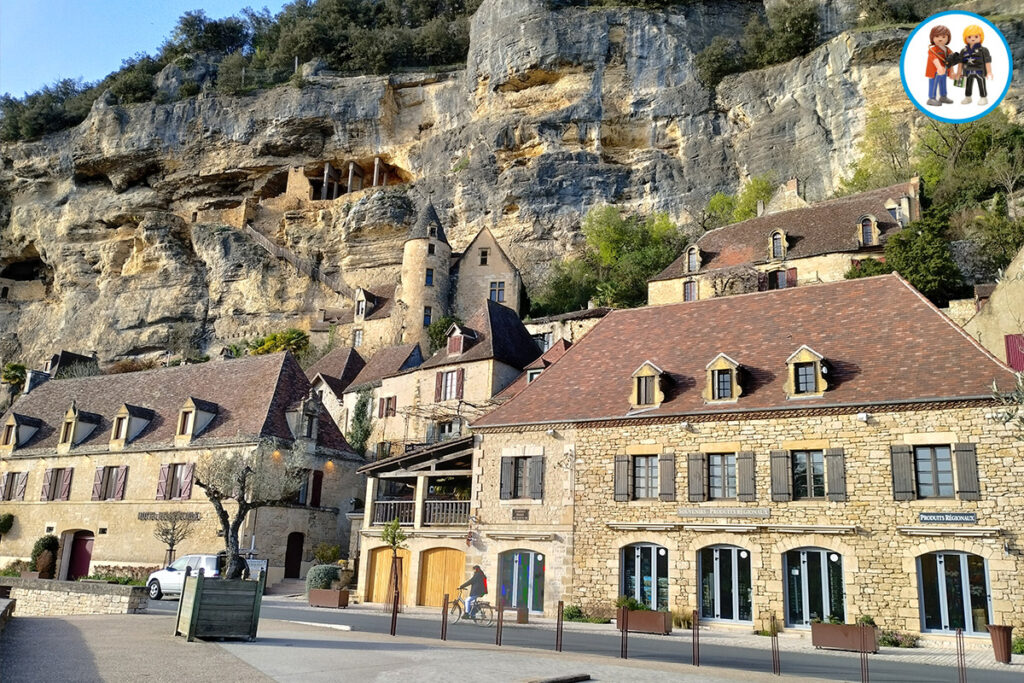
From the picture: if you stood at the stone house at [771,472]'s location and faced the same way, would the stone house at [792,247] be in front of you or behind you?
behind

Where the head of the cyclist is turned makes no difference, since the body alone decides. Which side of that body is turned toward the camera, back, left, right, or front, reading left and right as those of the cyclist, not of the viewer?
left

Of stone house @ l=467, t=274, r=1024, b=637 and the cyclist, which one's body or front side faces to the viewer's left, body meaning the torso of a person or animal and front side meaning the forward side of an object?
the cyclist

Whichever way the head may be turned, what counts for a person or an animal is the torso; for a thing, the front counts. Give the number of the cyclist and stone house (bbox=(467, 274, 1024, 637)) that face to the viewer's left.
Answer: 1

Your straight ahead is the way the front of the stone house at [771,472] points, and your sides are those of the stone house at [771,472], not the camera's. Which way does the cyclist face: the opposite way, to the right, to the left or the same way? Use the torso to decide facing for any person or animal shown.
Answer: to the right

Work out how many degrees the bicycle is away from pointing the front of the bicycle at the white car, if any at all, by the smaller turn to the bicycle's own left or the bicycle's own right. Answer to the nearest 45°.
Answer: approximately 45° to the bicycle's own right

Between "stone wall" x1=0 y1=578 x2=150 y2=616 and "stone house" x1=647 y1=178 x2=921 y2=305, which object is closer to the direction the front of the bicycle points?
the stone wall

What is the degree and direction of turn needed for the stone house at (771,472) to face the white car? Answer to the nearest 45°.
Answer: approximately 90° to its right

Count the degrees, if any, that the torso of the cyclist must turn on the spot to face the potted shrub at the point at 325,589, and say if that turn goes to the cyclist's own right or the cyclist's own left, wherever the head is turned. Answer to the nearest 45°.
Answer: approximately 45° to the cyclist's own right

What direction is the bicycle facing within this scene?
to the viewer's left

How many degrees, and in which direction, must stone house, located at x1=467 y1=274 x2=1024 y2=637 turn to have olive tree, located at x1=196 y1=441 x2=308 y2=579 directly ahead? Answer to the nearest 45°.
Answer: approximately 90° to its right
